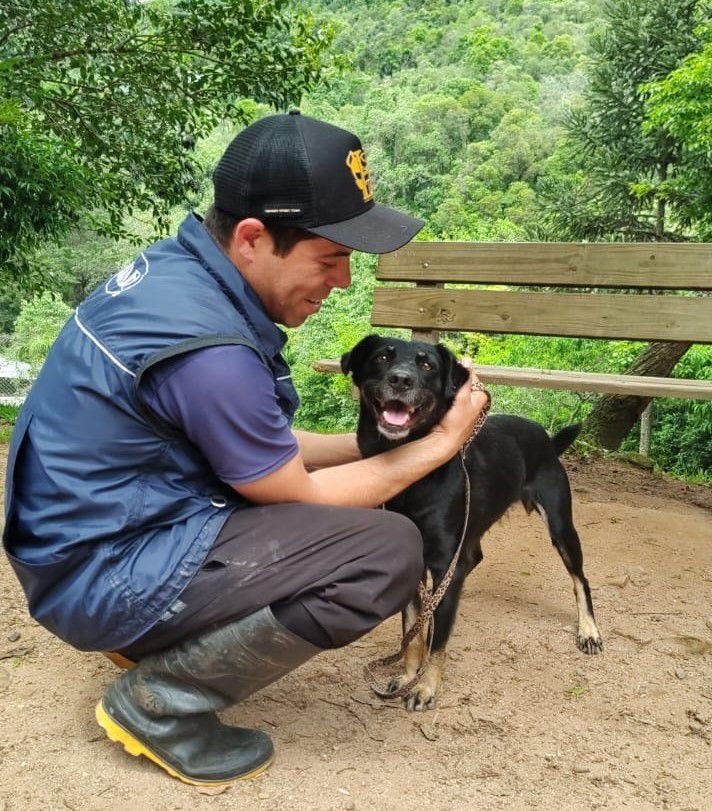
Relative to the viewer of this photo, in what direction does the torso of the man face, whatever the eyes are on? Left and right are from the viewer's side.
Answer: facing to the right of the viewer

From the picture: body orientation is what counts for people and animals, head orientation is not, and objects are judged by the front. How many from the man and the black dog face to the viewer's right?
1

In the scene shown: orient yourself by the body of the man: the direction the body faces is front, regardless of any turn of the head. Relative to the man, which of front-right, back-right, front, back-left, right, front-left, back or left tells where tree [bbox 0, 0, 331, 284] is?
left

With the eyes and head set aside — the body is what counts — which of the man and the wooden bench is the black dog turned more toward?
the man

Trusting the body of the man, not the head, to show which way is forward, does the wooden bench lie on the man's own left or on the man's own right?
on the man's own left

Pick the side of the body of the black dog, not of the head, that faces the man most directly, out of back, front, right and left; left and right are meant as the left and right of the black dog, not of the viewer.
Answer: front

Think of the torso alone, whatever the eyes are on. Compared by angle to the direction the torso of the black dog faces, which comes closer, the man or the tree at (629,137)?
the man

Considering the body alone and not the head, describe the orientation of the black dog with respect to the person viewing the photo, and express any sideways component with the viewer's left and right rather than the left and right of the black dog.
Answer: facing the viewer and to the left of the viewer

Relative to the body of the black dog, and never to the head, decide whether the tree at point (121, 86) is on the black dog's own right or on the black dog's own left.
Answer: on the black dog's own right

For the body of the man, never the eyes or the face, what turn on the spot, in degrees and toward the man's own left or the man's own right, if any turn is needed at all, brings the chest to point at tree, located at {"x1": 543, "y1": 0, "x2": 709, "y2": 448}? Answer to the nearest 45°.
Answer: approximately 45° to the man's own left

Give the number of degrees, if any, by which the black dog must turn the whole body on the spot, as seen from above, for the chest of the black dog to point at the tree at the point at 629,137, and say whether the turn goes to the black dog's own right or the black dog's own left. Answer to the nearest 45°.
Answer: approximately 135° to the black dog's own right
